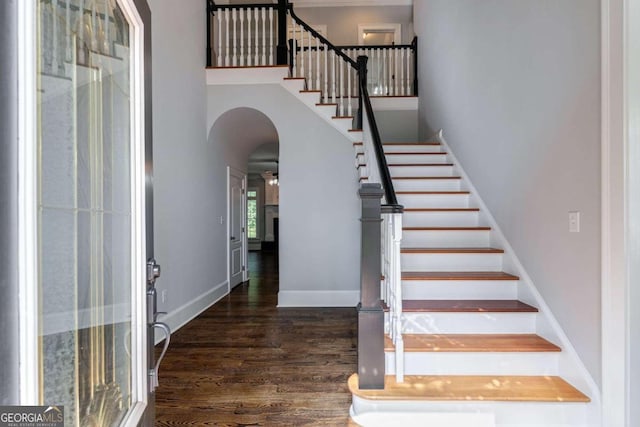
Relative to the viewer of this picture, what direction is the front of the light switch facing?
facing the viewer and to the left of the viewer

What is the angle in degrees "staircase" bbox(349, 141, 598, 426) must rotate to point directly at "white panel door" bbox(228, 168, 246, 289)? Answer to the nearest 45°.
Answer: approximately 135° to its right

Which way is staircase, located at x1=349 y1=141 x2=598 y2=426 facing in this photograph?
toward the camera

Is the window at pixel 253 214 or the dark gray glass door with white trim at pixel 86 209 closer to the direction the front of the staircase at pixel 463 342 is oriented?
the dark gray glass door with white trim

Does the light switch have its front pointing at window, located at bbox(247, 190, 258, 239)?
no

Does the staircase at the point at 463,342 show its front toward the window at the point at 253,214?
no

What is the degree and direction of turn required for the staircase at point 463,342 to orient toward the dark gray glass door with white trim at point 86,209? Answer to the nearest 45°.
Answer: approximately 45° to its right
